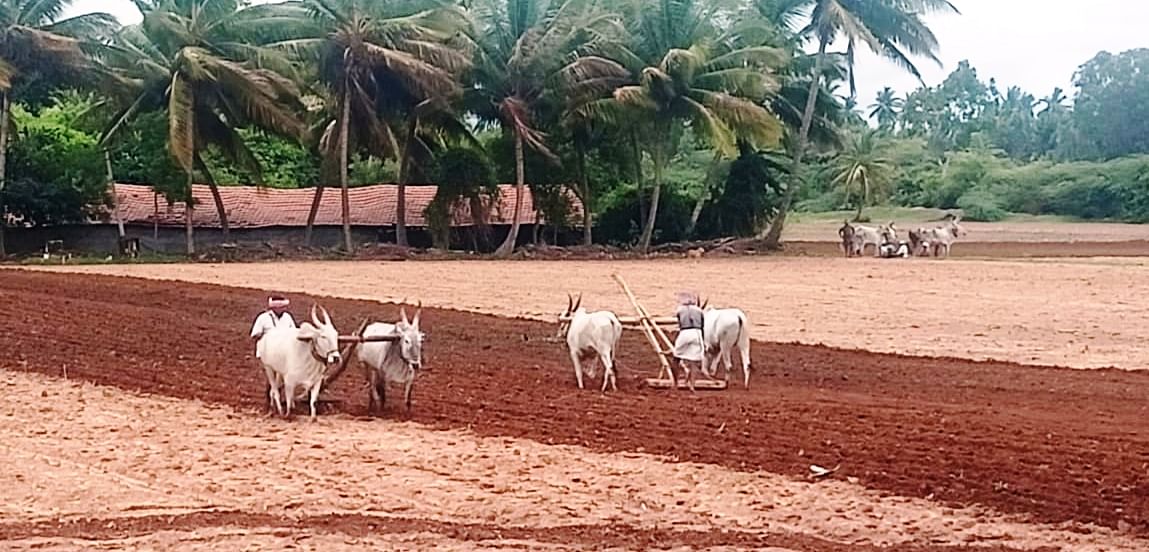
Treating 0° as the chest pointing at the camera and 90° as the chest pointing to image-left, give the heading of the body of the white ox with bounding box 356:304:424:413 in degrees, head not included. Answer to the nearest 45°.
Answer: approximately 315°

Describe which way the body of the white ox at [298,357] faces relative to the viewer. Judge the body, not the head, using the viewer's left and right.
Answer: facing the viewer and to the right of the viewer

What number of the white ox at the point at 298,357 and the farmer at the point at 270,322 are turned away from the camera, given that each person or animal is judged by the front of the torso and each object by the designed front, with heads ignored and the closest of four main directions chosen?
0

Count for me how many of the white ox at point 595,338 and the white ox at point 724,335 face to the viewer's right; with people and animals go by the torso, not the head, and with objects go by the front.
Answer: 0

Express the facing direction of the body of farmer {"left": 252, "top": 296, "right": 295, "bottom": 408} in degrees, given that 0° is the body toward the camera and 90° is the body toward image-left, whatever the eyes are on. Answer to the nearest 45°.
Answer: approximately 315°
